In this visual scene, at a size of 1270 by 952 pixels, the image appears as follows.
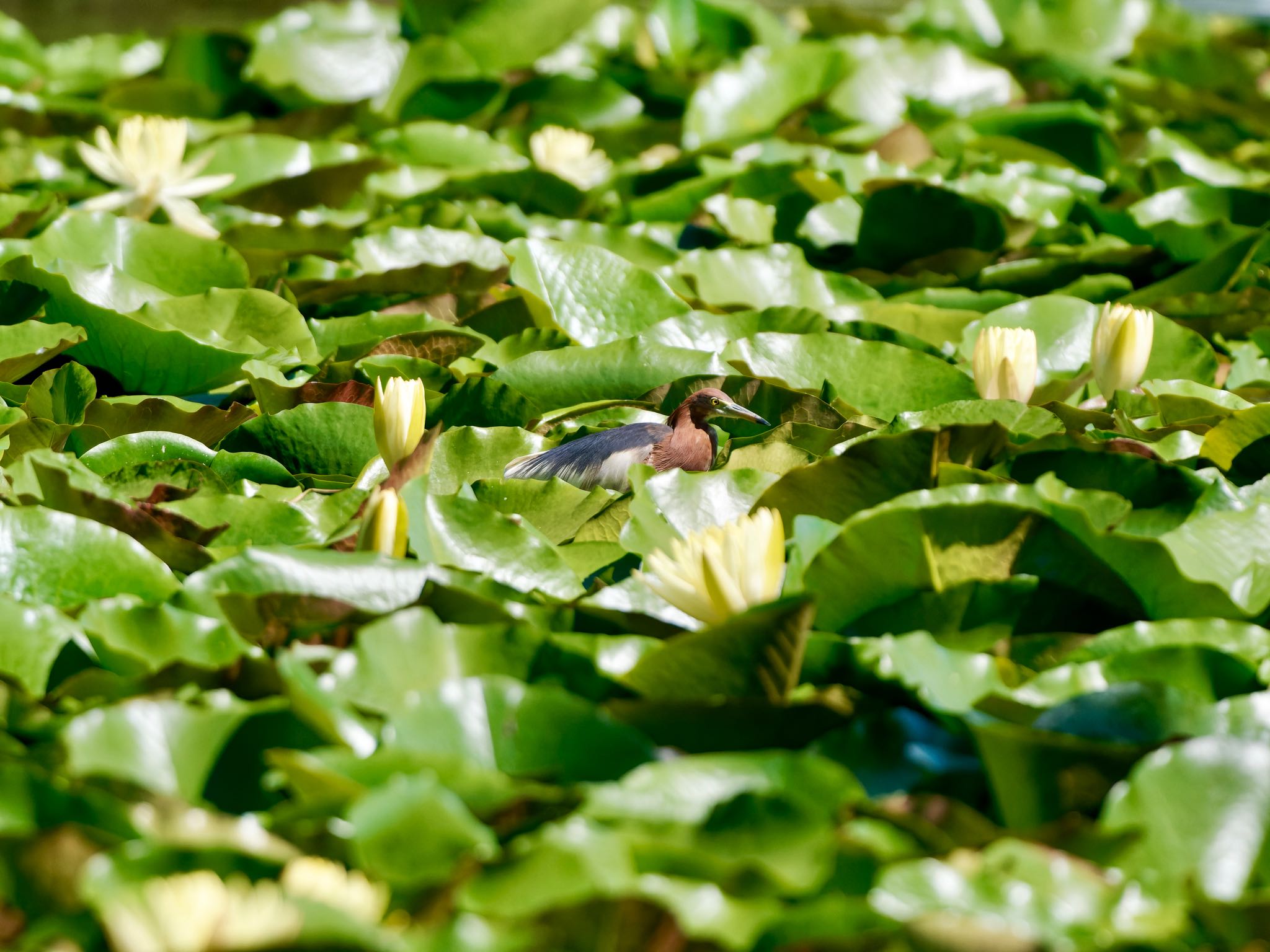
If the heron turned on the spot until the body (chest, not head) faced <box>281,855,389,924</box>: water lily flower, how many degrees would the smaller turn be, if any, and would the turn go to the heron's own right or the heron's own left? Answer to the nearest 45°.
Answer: approximately 90° to the heron's own right

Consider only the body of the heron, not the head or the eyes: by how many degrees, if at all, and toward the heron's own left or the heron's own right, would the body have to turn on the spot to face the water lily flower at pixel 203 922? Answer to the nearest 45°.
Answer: approximately 90° to the heron's own right

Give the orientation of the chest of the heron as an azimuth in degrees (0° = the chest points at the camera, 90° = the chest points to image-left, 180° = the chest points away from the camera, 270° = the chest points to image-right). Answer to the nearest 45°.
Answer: approximately 270°

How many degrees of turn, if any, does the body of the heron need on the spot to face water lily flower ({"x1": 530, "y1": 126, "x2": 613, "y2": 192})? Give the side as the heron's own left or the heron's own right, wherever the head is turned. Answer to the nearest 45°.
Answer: approximately 90° to the heron's own left
